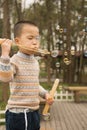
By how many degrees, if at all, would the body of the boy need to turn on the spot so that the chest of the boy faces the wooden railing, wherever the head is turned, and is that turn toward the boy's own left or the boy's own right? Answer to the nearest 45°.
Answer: approximately 135° to the boy's own left

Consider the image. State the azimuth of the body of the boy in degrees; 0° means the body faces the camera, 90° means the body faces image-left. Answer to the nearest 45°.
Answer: approximately 315°
